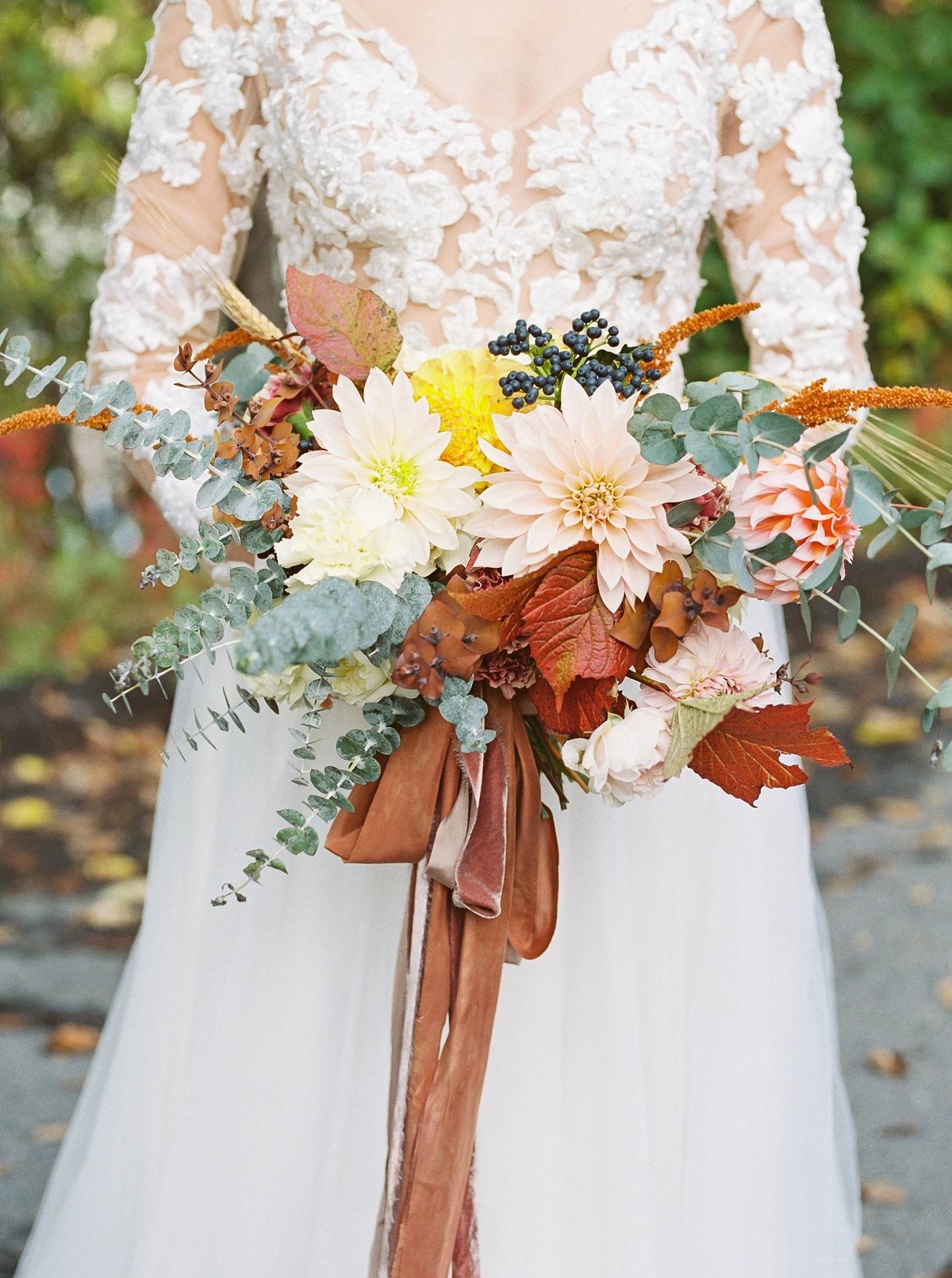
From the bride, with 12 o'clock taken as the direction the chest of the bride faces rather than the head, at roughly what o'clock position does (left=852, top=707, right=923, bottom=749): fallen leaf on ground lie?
The fallen leaf on ground is roughly at 7 o'clock from the bride.

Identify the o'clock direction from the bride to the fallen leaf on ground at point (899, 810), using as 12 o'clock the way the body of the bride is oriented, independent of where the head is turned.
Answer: The fallen leaf on ground is roughly at 7 o'clock from the bride.

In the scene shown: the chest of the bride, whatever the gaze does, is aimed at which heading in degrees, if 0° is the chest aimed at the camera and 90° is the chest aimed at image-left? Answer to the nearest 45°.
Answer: approximately 0°

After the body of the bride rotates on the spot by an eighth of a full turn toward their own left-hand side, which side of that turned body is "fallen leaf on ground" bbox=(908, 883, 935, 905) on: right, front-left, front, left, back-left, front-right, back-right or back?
left

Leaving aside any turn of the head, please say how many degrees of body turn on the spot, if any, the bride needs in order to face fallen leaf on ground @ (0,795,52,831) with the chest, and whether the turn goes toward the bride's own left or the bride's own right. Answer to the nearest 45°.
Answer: approximately 135° to the bride's own right

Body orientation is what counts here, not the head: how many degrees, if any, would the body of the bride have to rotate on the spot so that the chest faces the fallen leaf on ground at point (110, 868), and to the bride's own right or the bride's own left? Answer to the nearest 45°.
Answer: approximately 135° to the bride's own right

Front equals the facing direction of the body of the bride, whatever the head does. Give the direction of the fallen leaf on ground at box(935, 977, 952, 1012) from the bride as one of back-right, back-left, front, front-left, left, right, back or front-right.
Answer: back-left

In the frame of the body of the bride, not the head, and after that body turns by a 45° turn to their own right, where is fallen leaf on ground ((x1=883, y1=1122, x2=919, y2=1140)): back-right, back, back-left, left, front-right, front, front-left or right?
back

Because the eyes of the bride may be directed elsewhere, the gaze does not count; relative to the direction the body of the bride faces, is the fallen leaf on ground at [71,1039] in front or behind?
behind

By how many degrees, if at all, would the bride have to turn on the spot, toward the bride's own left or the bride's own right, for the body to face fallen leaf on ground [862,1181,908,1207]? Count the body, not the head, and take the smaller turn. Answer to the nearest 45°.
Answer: approximately 135° to the bride's own left

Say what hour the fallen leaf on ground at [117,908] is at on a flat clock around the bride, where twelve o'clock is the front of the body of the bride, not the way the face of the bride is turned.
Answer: The fallen leaf on ground is roughly at 5 o'clock from the bride.

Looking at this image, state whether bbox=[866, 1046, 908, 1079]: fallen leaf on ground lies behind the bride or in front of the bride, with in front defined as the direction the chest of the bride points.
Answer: behind
